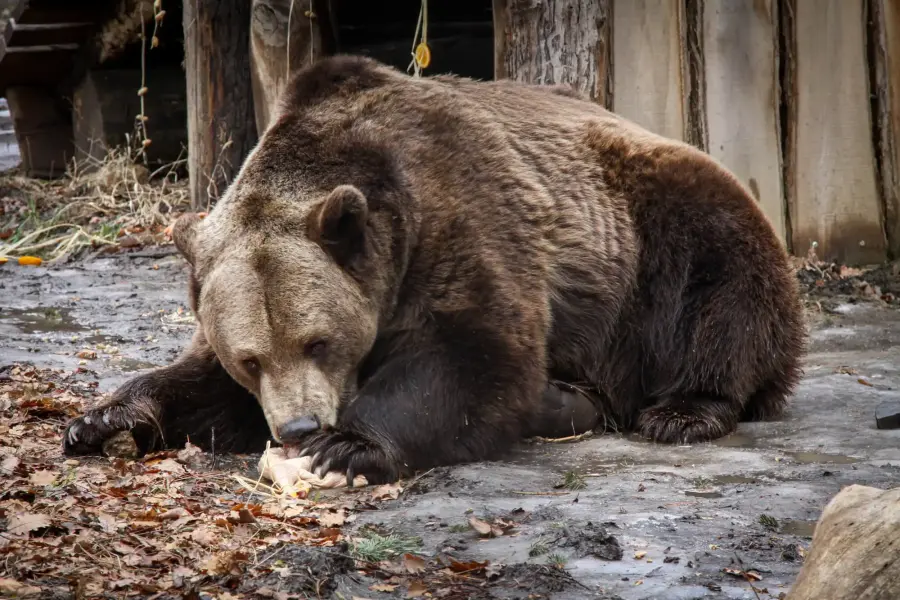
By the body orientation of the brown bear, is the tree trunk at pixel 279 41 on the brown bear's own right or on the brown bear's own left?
on the brown bear's own right

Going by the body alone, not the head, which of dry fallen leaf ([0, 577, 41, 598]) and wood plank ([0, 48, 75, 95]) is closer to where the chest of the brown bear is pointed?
the dry fallen leaf

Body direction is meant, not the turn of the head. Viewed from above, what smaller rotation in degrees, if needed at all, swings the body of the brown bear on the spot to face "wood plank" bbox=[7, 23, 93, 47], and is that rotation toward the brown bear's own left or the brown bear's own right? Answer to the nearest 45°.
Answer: approximately 90° to the brown bear's own right

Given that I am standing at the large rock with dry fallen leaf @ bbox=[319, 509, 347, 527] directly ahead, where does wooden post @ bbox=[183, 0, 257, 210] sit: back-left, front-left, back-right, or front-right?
front-right

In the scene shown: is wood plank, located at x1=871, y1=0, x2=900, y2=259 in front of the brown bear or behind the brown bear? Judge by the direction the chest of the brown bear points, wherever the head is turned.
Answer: behind

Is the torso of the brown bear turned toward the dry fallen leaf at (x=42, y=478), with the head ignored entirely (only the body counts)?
yes

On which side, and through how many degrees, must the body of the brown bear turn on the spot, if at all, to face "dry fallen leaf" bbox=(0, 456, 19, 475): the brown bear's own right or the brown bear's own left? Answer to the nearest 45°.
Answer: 0° — it already faces it

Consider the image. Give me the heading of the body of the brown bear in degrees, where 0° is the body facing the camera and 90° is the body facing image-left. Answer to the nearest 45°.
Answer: approximately 45°

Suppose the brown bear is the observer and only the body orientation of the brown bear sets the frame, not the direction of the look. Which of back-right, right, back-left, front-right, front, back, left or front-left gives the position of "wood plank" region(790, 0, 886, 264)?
back

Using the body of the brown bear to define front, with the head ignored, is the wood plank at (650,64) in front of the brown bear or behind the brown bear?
behind

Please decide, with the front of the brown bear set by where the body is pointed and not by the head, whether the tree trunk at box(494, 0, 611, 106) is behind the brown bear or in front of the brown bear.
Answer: behind

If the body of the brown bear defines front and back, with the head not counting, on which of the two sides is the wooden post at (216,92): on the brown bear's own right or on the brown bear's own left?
on the brown bear's own right

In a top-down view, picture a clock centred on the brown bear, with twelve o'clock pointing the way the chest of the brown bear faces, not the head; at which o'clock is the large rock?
The large rock is roughly at 10 o'clock from the brown bear.

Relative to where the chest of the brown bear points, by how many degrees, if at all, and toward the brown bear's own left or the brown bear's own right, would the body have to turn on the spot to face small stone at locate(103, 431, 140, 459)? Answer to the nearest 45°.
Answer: approximately 45° to the brown bear's own right
